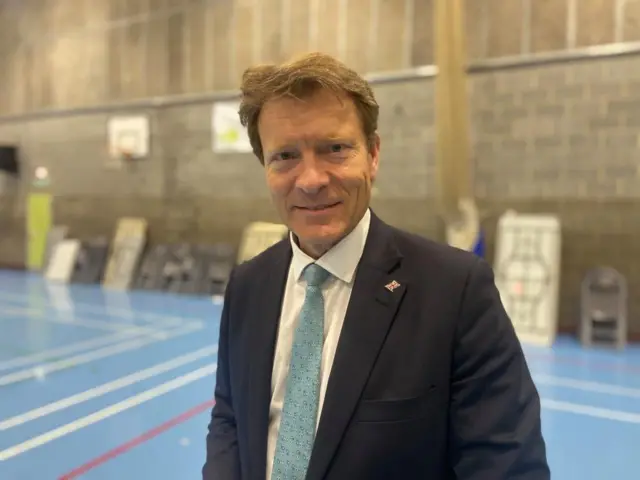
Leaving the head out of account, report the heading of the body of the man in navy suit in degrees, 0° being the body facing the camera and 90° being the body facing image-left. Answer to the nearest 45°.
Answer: approximately 45°

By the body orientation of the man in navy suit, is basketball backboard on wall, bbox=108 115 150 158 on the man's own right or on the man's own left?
on the man's own right
